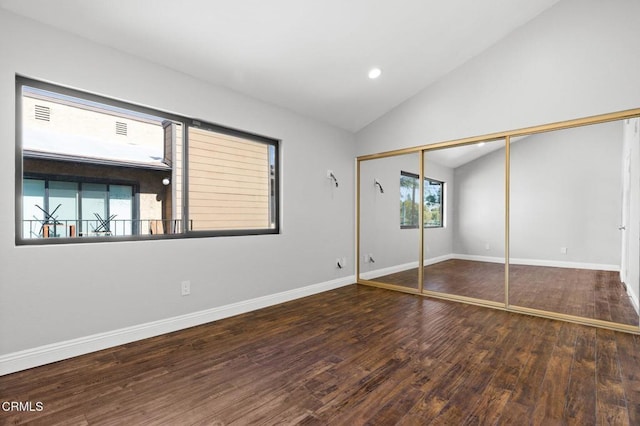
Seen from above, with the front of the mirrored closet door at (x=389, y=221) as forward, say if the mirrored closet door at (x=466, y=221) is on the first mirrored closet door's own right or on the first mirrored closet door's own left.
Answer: on the first mirrored closet door's own left

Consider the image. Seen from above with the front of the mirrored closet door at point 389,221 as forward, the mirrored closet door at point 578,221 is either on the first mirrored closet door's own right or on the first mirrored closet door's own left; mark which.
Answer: on the first mirrored closet door's own left

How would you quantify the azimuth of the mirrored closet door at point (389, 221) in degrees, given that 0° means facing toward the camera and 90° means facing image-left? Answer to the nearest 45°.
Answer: approximately 45°
